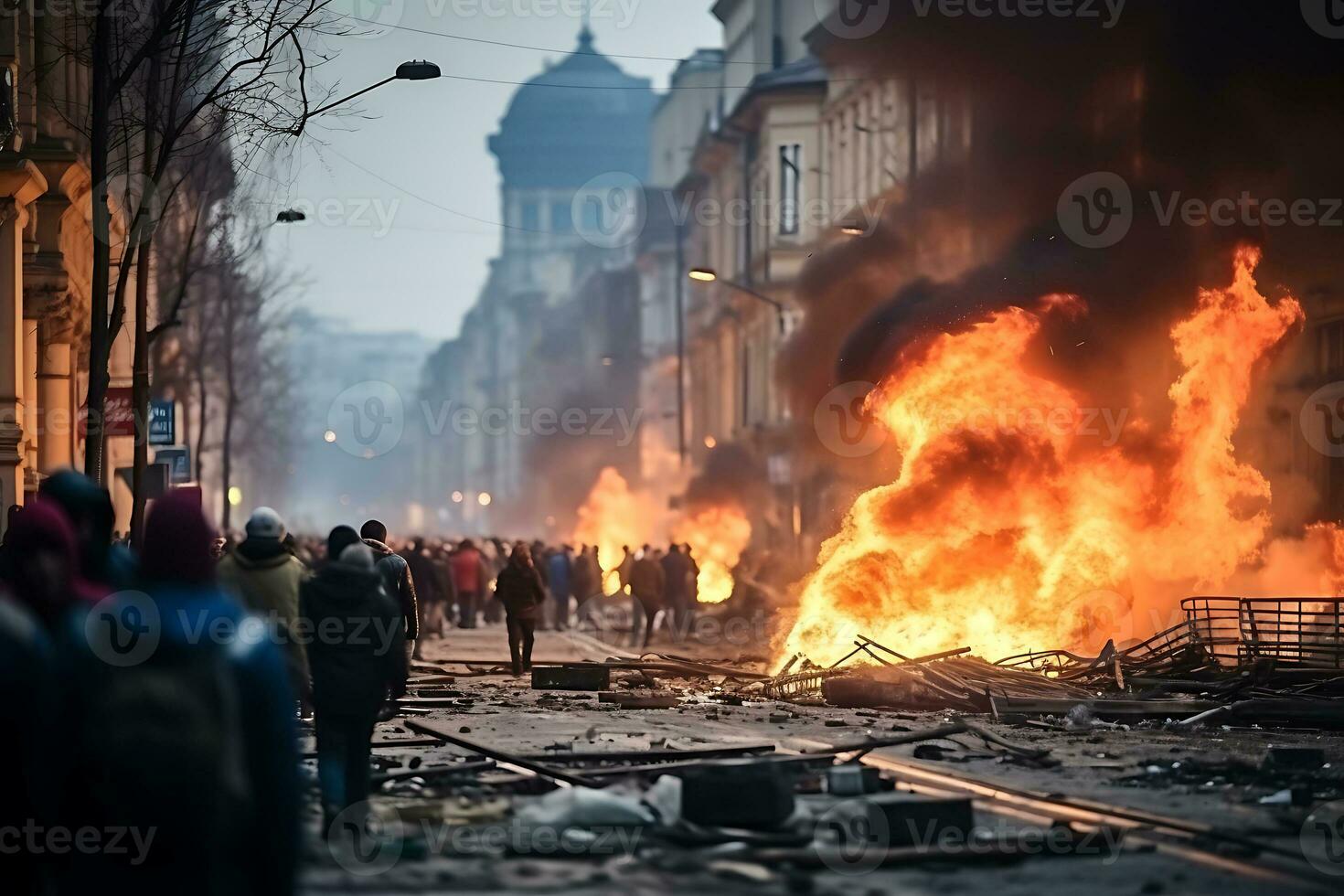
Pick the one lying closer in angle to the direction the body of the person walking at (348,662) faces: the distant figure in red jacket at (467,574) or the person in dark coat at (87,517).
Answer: the distant figure in red jacket

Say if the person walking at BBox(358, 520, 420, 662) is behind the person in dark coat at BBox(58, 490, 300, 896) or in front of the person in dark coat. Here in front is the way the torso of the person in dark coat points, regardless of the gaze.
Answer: in front

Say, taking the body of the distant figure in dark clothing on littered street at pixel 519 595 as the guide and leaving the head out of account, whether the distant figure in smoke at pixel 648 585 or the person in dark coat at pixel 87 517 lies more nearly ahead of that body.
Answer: the distant figure in smoke

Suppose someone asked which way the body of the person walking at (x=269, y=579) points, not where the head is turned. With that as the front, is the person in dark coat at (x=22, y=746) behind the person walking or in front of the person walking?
behind

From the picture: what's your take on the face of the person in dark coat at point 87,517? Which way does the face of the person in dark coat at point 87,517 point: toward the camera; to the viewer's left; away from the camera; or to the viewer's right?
away from the camera

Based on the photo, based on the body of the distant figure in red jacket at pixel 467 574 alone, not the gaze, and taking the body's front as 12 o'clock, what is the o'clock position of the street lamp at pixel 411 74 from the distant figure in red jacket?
The street lamp is roughly at 6 o'clock from the distant figure in red jacket.

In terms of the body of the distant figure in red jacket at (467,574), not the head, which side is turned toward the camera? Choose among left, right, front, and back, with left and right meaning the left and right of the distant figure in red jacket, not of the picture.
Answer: back

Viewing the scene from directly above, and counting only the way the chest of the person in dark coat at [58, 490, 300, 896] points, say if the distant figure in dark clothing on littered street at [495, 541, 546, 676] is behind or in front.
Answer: in front

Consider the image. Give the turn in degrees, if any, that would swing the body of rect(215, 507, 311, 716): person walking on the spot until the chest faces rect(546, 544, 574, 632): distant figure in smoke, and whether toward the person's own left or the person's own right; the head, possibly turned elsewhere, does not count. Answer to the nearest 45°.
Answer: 0° — they already face them

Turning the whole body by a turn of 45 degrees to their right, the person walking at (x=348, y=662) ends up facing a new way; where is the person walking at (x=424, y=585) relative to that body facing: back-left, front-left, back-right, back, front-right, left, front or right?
front-left

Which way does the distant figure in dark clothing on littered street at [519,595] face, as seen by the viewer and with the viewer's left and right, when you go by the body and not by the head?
facing away from the viewer

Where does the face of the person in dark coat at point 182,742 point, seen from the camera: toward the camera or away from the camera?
away from the camera

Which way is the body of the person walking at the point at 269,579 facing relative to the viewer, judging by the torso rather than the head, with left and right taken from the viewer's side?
facing away from the viewer

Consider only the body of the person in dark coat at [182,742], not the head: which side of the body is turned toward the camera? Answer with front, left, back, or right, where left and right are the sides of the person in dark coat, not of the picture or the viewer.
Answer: back

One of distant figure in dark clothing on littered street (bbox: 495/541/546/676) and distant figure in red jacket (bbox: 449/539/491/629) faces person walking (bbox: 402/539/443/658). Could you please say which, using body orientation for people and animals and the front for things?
distant figure in dark clothing on littered street (bbox: 495/541/546/676)

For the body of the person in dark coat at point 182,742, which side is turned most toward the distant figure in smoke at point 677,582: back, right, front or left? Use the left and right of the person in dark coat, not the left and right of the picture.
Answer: front

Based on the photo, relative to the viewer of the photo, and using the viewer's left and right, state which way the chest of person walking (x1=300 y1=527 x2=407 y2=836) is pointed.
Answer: facing away from the viewer

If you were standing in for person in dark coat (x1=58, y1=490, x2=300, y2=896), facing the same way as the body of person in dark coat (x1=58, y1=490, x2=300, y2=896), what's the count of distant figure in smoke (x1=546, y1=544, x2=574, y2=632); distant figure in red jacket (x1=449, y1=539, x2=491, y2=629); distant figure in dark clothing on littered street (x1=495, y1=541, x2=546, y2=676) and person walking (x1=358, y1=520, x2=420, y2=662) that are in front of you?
4

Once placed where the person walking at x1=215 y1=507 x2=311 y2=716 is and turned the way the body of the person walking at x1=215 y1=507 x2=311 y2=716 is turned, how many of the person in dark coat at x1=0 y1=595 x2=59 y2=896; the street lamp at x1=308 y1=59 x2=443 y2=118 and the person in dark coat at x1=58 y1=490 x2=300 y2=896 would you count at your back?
2

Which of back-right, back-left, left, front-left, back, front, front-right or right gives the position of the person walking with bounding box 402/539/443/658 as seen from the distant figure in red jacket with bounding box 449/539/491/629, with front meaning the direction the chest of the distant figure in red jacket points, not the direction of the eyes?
back
